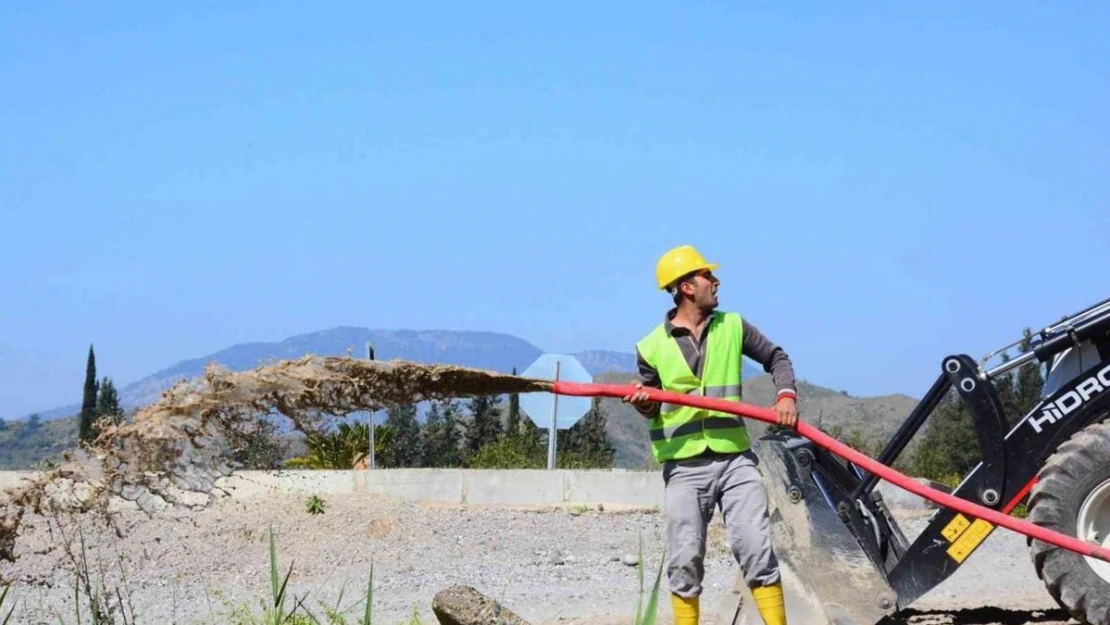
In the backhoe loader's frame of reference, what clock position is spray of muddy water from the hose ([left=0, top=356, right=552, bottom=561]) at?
The spray of muddy water from the hose is roughly at 11 o'clock from the backhoe loader.

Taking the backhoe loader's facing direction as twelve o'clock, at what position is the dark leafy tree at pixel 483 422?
The dark leafy tree is roughly at 2 o'clock from the backhoe loader.

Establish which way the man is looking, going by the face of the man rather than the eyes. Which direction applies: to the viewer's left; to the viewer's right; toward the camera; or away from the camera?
to the viewer's right

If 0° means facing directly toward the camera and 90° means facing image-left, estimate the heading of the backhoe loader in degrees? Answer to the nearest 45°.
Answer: approximately 90°

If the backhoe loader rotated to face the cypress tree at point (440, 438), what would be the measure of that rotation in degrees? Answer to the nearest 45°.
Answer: approximately 45° to its right

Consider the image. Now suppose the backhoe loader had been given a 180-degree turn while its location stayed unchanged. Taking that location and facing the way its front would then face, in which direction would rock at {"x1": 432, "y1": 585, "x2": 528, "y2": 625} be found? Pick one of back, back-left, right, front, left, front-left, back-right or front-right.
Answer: back-right

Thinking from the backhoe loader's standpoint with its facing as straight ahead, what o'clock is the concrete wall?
The concrete wall is roughly at 2 o'clock from the backhoe loader.

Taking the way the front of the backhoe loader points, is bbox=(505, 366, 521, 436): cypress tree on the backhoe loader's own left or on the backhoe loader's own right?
on the backhoe loader's own right
